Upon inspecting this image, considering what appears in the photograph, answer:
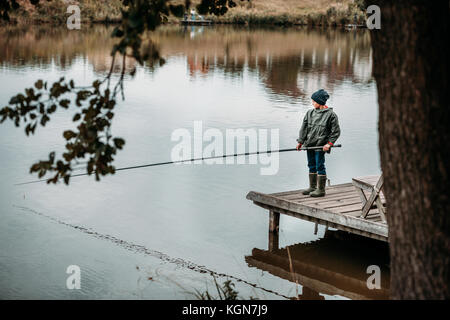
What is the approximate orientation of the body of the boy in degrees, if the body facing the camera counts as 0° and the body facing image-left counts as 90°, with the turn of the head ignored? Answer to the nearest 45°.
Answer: approximately 45°

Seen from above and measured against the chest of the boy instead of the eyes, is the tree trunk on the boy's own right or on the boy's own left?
on the boy's own left
